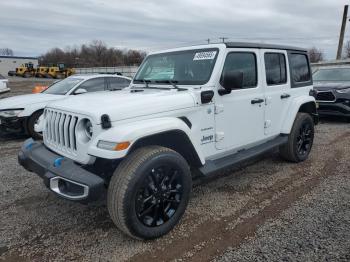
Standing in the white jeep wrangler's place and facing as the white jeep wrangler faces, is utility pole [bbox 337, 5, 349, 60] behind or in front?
behind

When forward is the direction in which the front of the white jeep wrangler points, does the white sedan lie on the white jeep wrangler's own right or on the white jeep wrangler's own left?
on the white jeep wrangler's own right

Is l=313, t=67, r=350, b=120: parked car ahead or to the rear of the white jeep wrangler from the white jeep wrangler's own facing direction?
to the rear

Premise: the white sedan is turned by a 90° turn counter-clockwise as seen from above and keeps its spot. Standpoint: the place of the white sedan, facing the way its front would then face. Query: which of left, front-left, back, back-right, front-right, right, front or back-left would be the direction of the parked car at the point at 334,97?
front-left

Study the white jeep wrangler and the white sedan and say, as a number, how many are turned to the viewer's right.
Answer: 0

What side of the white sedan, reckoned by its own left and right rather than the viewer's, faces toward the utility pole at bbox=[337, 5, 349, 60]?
back

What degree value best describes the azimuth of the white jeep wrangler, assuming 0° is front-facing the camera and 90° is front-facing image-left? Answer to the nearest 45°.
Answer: approximately 45°

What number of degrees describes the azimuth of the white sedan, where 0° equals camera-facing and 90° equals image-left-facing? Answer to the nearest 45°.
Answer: approximately 45°
